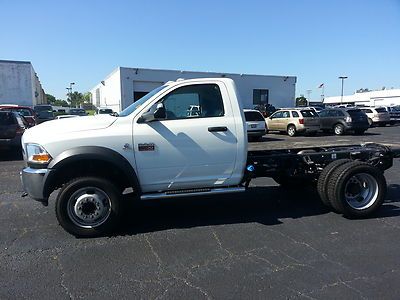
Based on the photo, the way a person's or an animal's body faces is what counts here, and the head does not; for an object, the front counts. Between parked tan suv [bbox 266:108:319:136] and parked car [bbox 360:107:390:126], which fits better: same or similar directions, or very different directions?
same or similar directions

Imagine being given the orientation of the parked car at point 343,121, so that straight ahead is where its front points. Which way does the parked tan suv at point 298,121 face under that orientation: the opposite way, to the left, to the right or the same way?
the same way

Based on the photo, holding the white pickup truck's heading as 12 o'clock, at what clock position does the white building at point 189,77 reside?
The white building is roughly at 3 o'clock from the white pickup truck.

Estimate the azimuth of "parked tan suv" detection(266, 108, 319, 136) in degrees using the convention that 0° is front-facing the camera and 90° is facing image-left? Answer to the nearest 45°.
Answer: approximately 135°

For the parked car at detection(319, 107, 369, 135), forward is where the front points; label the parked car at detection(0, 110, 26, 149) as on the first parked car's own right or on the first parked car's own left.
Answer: on the first parked car's own left

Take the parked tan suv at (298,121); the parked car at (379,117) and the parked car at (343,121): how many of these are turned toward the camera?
0

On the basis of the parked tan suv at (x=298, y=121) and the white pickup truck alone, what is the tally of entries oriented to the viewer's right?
0

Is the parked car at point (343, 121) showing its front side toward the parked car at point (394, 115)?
no

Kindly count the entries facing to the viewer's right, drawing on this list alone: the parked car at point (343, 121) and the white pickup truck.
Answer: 0

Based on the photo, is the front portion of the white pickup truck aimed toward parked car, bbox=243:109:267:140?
no

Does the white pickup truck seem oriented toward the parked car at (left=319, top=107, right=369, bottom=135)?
no

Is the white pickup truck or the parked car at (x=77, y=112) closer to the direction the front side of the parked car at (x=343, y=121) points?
the parked car

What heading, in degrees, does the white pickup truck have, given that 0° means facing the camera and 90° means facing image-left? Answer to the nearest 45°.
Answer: approximately 90°

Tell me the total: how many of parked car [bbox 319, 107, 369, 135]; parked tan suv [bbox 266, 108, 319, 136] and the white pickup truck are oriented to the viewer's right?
0

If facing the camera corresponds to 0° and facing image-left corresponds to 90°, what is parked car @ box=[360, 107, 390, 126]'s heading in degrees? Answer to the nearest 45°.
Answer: approximately 135°

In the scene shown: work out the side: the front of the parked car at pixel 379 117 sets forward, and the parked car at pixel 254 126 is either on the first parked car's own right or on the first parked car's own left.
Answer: on the first parked car's own left
